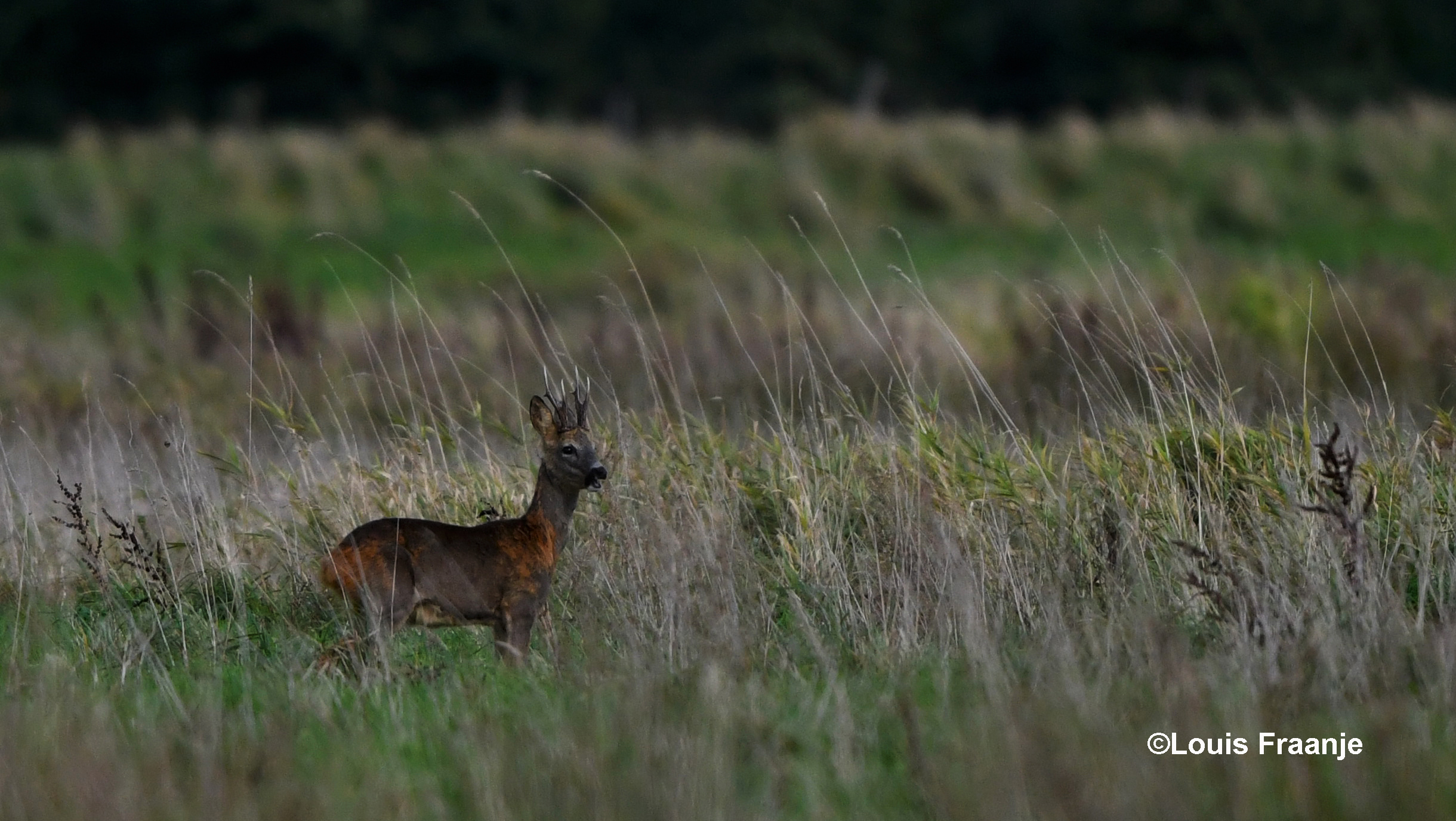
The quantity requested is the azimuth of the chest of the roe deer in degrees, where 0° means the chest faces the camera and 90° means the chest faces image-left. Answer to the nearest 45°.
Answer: approximately 270°

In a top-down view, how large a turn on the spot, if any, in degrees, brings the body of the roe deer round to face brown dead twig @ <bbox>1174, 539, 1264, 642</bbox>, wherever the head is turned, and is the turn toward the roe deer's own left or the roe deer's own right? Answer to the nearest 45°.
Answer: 0° — it already faces it

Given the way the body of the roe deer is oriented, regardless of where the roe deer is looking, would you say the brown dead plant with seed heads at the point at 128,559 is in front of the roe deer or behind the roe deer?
behind

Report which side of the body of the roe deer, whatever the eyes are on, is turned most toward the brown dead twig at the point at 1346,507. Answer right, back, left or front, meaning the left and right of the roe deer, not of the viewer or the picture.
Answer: front

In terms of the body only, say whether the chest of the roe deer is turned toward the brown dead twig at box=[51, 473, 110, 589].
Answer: no
